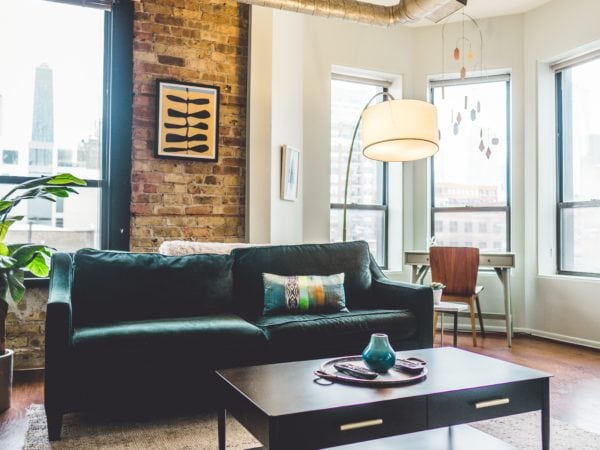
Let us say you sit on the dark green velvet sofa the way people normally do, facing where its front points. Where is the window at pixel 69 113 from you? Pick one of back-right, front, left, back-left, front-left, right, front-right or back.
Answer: back

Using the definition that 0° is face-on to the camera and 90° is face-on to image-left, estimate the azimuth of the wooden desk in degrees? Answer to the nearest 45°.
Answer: approximately 0°

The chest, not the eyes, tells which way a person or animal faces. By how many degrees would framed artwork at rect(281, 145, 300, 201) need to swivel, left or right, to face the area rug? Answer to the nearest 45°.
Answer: approximately 45° to its right

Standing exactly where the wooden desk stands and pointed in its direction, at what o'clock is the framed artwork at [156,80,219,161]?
The framed artwork is roughly at 2 o'clock from the wooden desk.

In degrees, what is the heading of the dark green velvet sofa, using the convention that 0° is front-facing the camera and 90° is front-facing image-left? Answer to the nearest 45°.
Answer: approximately 315°

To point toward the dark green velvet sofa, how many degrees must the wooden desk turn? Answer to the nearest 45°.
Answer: approximately 45° to its right
